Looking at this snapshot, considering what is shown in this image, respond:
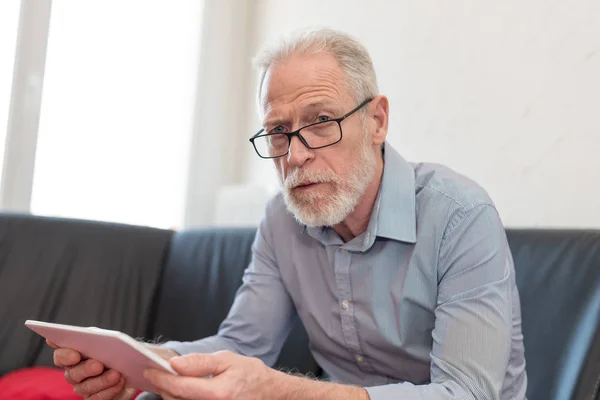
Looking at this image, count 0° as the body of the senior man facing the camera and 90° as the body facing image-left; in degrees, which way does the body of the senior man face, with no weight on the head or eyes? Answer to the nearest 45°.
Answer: approximately 45°

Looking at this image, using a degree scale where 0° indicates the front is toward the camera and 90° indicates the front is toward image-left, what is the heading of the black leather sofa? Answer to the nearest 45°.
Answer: approximately 0°

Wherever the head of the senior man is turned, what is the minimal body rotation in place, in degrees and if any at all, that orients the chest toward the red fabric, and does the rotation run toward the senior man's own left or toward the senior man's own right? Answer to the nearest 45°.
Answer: approximately 45° to the senior man's own right
